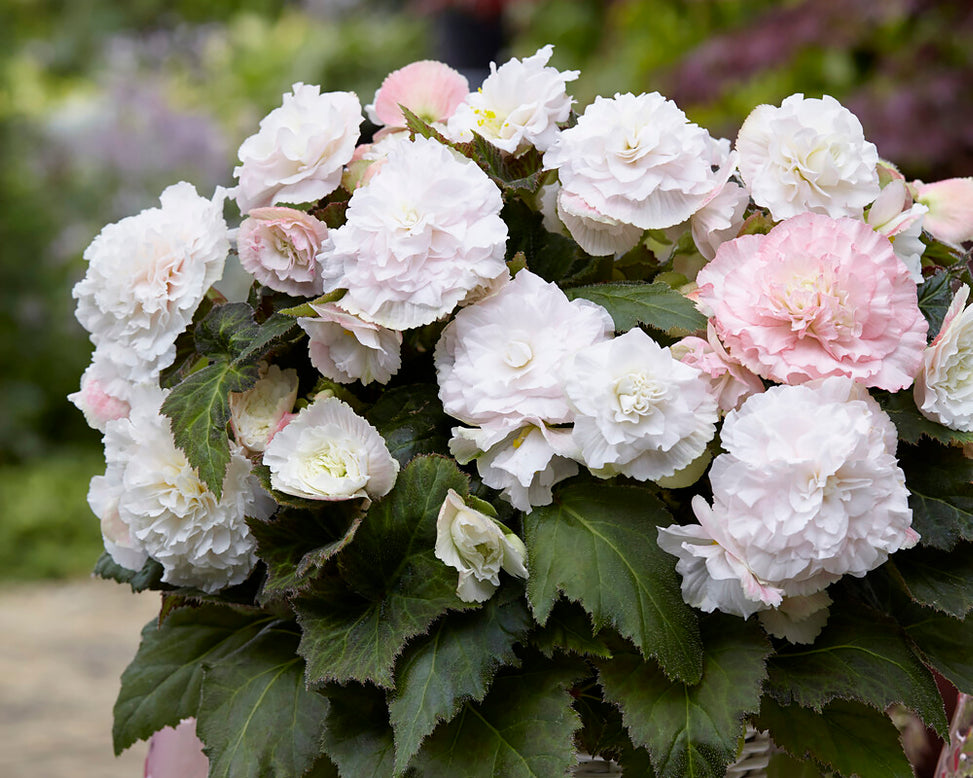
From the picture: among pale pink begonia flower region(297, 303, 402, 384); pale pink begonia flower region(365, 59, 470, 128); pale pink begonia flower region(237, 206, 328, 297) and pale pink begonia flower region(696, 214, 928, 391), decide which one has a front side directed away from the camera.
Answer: pale pink begonia flower region(365, 59, 470, 128)

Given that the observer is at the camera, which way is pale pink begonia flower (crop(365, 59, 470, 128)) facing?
facing away from the viewer

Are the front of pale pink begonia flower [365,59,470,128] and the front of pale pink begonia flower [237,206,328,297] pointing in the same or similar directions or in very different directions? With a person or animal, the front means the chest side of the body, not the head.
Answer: very different directions

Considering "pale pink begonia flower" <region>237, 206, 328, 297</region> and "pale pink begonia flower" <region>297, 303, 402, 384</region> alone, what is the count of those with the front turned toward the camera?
2

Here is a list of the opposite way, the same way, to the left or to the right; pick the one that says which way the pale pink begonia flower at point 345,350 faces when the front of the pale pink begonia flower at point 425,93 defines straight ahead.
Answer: the opposite way
